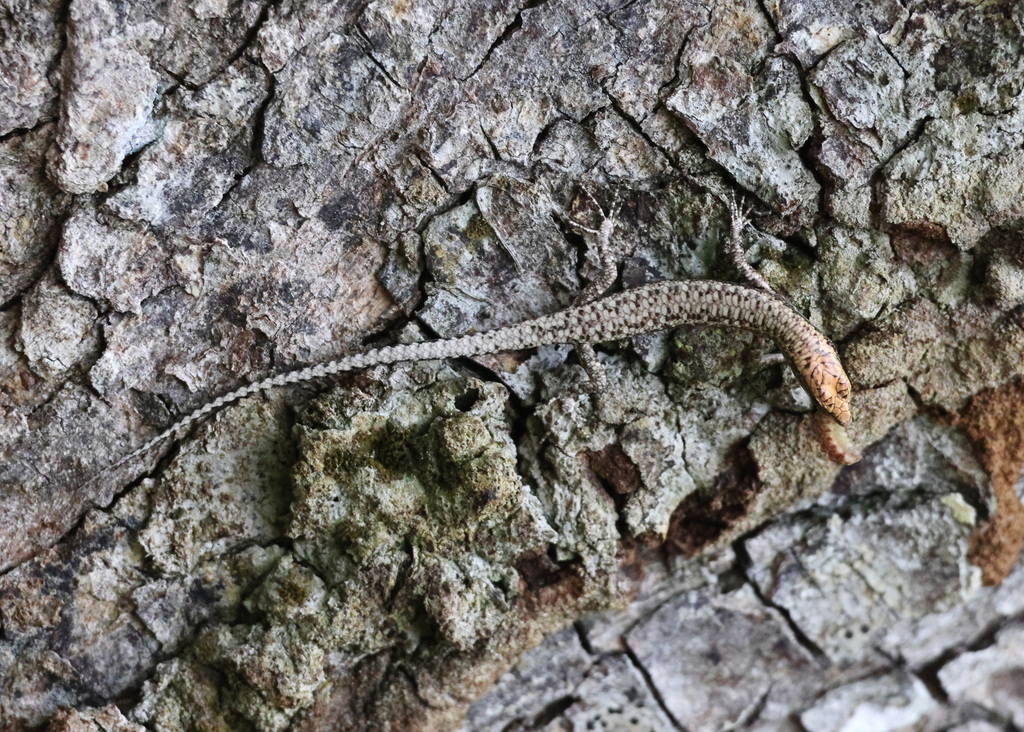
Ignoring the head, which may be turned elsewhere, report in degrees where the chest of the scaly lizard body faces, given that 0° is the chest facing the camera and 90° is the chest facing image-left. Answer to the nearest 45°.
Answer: approximately 270°
